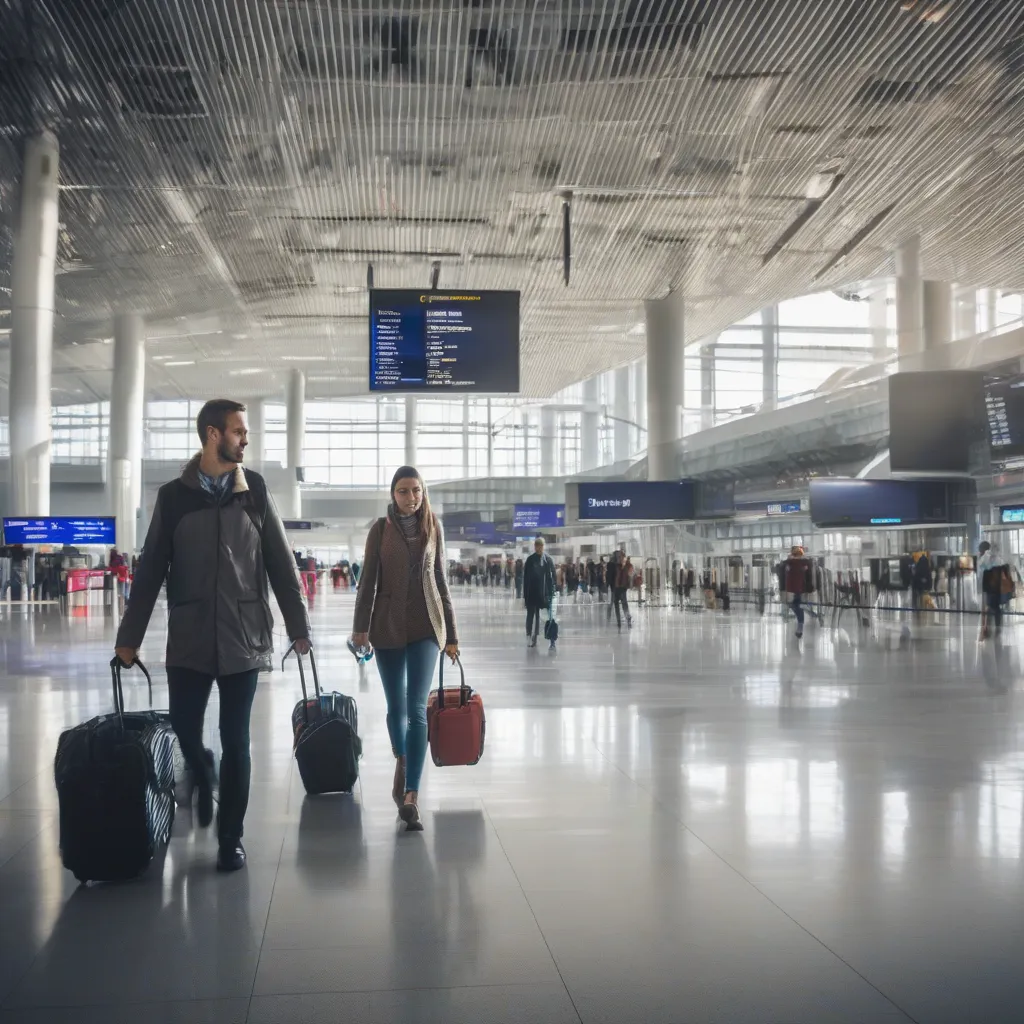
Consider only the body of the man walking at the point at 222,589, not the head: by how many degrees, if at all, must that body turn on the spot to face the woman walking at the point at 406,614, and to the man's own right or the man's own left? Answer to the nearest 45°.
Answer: approximately 135° to the man's own left

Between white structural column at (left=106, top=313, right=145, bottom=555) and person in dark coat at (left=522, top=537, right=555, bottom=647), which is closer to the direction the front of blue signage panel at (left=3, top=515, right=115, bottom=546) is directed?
the person in dark coat

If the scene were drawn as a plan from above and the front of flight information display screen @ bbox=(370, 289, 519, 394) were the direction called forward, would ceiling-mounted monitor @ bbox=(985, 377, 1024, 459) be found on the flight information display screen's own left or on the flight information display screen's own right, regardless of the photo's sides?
on the flight information display screen's own left

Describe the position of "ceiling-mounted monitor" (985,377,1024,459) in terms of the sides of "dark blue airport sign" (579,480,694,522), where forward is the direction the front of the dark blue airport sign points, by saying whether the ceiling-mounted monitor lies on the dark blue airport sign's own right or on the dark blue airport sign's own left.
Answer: on the dark blue airport sign's own left

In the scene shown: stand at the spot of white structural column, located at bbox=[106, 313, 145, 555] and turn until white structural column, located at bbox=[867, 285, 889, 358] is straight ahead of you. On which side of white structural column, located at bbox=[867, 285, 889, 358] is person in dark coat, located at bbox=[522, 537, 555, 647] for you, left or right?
right

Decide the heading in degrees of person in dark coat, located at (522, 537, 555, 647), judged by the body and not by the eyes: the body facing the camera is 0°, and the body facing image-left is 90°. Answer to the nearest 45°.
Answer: approximately 0°

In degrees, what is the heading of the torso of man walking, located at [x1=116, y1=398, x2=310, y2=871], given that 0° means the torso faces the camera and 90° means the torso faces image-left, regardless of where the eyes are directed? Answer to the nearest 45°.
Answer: approximately 0°

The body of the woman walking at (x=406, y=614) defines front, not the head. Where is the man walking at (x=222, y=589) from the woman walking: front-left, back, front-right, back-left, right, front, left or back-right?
front-right

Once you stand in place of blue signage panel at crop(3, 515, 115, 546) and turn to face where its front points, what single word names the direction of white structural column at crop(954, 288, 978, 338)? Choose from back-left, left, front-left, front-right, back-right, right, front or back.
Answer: left

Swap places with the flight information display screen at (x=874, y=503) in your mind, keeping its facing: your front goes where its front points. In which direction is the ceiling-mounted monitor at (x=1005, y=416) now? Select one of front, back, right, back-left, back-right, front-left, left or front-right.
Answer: front-left

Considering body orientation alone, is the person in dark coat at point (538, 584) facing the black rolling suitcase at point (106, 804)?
yes

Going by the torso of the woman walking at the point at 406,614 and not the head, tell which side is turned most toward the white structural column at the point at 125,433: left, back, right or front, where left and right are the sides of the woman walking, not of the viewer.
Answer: back
